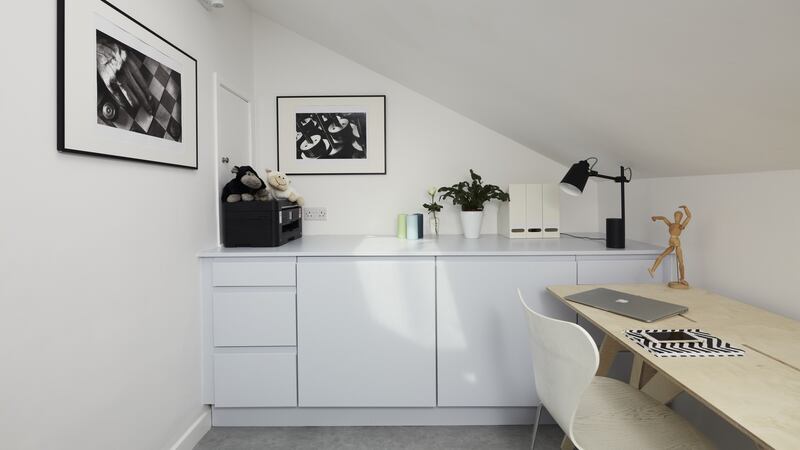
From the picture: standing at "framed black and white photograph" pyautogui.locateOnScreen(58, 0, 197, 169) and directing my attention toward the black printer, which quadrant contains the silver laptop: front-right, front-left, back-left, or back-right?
front-right

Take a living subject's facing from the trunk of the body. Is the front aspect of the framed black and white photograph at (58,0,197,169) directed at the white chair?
yes

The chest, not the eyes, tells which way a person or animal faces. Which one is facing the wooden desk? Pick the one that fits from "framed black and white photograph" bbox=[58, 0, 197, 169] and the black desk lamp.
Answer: the framed black and white photograph

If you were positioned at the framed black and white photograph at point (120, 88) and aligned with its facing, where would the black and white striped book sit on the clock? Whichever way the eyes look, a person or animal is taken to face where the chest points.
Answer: The black and white striped book is roughly at 12 o'clock from the framed black and white photograph.

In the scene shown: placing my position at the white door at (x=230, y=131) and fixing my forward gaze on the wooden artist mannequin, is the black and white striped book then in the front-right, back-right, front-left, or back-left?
front-right

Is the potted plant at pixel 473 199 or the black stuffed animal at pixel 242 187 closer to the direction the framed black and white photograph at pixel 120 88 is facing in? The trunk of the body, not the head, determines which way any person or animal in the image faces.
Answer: the potted plant

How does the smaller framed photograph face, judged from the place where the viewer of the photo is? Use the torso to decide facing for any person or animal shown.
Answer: facing the viewer

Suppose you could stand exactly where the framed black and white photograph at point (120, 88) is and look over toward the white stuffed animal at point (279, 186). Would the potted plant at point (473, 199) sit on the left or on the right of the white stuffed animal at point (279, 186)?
right

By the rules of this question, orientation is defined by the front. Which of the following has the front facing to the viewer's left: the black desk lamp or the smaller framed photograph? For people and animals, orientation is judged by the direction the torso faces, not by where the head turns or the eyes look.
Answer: the black desk lamp

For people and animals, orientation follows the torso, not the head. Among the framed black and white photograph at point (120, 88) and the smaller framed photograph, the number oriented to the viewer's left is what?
0

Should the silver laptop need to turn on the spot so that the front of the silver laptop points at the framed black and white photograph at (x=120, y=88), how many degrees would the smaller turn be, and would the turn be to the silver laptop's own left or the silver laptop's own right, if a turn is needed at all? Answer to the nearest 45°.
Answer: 0° — it already faces it

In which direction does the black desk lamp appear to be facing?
to the viewer's left

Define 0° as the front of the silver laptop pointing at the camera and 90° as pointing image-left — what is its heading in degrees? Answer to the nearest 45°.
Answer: approximately 45°
